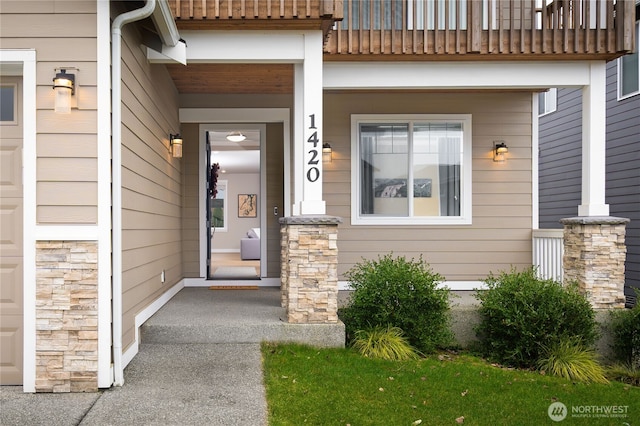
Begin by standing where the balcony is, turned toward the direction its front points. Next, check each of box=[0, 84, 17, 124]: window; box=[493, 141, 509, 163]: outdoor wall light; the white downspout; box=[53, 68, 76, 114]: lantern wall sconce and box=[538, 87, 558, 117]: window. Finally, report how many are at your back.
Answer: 2

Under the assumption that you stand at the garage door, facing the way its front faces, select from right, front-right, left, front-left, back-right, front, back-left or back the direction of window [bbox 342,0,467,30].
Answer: left

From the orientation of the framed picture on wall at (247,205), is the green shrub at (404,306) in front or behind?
in front

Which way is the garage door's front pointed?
toward the camera

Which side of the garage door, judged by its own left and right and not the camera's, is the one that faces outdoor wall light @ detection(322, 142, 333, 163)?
left

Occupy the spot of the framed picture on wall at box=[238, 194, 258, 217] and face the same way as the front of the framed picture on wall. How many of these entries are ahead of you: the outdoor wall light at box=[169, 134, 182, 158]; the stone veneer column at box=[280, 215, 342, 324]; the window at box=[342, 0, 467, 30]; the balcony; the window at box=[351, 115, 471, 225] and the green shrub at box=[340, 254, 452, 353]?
6

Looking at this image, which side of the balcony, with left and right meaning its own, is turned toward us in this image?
front

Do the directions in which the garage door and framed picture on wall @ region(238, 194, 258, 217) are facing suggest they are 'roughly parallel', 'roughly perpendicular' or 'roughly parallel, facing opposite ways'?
roughly parallel

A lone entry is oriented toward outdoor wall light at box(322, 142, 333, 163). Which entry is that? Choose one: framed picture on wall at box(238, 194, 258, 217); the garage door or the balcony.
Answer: the framed picture on wall

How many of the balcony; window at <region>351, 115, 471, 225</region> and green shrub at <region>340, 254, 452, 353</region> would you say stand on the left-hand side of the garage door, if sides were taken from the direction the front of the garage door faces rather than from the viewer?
3

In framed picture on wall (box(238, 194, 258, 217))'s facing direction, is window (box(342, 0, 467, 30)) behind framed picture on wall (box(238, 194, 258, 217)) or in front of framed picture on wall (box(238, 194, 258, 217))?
in front

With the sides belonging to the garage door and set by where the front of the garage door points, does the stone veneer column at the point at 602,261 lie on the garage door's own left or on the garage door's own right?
on the garage door's own left

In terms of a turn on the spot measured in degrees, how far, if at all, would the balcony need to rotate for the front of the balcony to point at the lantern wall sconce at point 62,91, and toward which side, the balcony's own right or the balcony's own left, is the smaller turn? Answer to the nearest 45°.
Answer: approximately 45° to the balcony's own right

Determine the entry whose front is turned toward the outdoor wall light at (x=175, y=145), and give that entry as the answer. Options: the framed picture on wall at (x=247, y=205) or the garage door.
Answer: the framed picture on wall

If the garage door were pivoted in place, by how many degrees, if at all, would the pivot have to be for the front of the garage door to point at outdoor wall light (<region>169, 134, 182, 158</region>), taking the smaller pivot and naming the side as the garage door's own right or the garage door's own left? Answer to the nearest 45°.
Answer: approximately 135° to the garage door's own left

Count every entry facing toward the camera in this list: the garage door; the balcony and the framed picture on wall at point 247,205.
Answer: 3

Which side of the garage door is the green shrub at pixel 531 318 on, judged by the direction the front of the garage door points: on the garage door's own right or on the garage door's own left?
on the garage door's own left

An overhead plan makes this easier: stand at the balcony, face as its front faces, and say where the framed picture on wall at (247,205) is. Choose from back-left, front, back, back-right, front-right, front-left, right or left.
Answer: back-right
